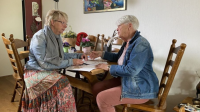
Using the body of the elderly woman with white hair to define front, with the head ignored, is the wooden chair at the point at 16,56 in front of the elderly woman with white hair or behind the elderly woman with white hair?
in front

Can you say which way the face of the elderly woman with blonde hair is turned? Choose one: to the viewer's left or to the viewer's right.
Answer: to the viewer's right

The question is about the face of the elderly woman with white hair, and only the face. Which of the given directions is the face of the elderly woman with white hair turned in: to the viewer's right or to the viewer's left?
to the viewer's left

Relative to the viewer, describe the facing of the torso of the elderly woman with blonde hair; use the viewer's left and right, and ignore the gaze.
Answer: facing to the right of the viewer

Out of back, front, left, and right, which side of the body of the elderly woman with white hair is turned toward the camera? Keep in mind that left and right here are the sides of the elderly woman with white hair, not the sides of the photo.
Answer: left

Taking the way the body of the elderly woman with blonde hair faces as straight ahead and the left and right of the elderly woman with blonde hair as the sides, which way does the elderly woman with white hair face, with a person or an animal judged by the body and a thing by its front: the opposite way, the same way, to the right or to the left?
the opposite way

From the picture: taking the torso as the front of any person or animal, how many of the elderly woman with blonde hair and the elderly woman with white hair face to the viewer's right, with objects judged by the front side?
1
